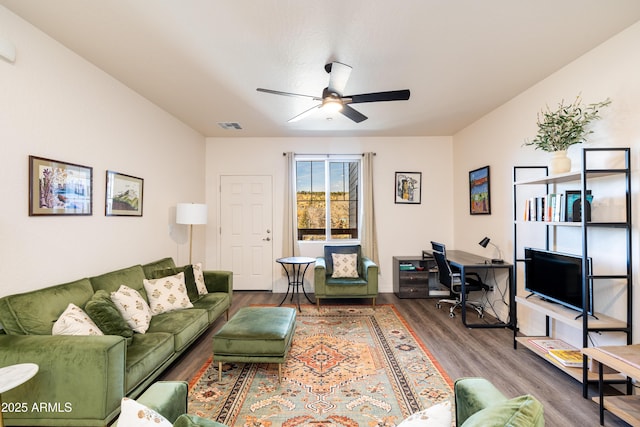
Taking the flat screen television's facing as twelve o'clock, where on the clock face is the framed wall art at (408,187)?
The framed wall art is roughly at 3 o'clock from the flat screen television.

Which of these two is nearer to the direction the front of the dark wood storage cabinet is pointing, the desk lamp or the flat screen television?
the flat screen television

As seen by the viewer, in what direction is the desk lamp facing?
to the viewer's left

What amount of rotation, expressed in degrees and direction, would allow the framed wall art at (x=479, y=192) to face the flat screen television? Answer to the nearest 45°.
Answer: approximately 45° to its left

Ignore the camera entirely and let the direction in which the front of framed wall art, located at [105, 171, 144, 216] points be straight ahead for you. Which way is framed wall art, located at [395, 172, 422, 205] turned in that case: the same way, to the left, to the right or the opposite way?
to the right

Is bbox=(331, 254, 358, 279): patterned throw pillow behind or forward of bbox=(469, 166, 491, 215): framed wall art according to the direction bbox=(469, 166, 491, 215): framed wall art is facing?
forward

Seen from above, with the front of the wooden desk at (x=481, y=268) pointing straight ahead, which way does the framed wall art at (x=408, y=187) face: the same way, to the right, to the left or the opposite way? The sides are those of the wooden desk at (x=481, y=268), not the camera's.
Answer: to the left

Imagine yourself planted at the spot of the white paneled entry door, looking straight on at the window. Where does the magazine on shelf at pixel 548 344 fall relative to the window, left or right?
right

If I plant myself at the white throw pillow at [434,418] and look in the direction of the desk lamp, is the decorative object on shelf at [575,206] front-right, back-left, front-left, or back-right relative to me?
front-right

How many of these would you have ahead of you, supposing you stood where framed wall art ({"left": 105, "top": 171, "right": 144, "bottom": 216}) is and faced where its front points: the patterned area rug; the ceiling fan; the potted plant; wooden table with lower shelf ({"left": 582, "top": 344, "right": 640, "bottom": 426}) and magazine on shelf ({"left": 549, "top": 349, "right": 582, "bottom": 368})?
5

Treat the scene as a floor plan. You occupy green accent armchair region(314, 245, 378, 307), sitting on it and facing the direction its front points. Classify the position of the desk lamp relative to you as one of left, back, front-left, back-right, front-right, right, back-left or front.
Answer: left

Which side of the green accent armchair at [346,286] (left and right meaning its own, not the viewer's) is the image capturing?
front

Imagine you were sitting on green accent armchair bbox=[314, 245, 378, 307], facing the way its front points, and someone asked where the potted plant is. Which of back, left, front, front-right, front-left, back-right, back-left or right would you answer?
front-left

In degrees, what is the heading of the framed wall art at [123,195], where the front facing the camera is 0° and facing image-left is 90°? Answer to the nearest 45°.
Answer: approximately 315°

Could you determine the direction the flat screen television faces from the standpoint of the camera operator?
facing the viewer and to the left of the viewer

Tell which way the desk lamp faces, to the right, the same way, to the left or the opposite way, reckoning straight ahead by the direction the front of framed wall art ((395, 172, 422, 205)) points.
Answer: to the right

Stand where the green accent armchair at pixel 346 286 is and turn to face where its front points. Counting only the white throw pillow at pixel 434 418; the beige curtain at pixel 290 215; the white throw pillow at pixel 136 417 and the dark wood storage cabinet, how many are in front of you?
2

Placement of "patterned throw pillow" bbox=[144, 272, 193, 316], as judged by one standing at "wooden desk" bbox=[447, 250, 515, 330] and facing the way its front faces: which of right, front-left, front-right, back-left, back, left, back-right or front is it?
front-left

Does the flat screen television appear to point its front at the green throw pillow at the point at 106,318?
yes

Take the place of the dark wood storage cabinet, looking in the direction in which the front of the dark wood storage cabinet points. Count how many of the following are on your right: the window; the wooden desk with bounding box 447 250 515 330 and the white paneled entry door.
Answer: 2
